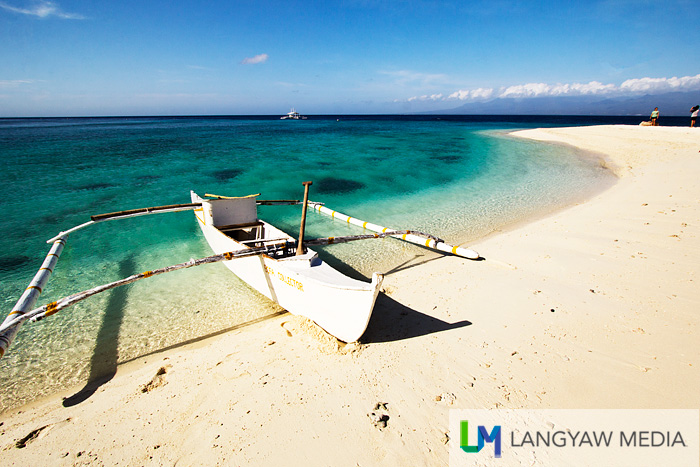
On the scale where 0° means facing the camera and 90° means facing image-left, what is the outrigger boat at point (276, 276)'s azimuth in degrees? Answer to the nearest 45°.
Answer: approximately 315°
